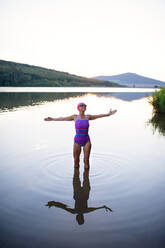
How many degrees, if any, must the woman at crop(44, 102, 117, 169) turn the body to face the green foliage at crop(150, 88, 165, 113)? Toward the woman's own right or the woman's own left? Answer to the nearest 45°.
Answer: approximately 135° to the woman's own left

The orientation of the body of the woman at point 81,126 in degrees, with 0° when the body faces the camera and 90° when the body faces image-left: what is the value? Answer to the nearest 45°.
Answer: approximately 0°
